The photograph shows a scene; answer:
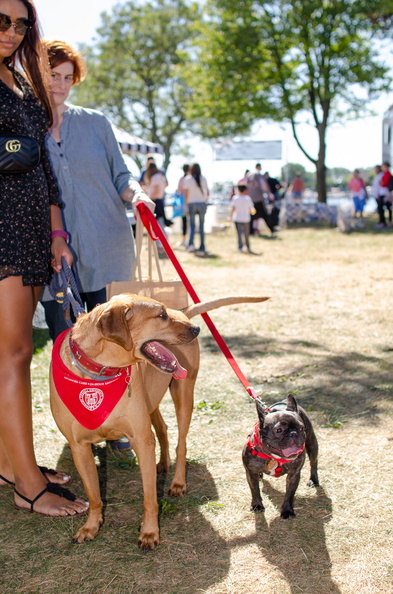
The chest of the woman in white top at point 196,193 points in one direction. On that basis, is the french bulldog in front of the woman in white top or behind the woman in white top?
behind

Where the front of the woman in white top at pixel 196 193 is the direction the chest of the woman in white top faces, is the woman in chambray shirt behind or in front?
behind

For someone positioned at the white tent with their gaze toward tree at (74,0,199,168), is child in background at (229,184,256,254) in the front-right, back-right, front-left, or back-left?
back-right

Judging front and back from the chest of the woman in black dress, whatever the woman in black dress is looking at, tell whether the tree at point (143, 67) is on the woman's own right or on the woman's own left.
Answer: on the woman's own left

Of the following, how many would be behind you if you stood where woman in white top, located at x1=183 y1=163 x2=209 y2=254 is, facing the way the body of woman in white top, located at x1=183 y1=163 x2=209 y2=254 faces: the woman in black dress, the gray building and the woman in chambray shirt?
2

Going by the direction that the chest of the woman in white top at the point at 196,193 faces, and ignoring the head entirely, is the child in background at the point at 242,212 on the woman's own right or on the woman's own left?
on the woman's own right

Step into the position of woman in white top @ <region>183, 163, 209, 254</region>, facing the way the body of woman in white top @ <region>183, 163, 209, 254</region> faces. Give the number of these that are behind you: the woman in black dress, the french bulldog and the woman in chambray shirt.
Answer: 3

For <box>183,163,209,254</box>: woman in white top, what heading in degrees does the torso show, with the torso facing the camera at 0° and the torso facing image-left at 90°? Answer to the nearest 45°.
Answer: approximately 180°

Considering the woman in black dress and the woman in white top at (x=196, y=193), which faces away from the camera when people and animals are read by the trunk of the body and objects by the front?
the woman in white top

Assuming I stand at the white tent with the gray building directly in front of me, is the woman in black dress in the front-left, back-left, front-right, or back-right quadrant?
back-right
